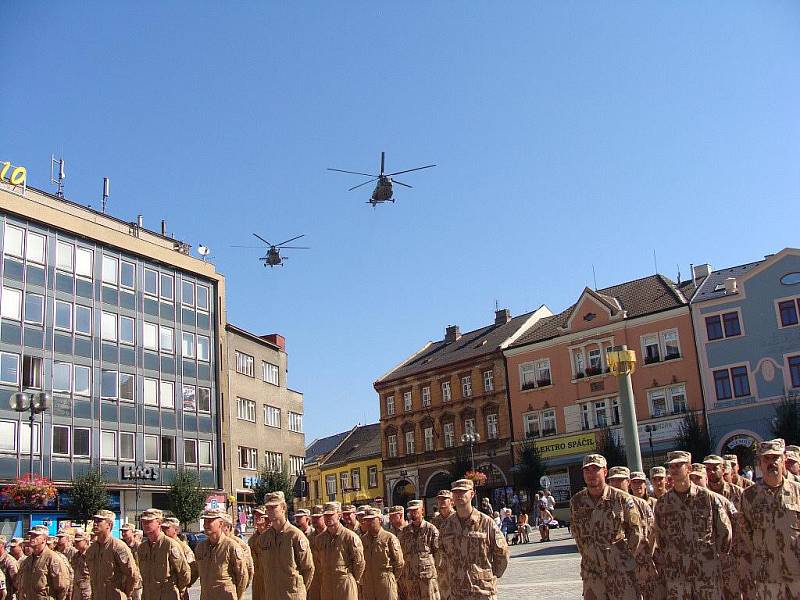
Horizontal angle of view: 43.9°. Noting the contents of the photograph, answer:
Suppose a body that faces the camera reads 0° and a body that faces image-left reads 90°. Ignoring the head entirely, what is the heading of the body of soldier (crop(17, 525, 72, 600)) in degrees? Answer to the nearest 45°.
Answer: approximately 45°

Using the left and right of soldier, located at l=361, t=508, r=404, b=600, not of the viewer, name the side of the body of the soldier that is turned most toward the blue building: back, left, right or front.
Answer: back

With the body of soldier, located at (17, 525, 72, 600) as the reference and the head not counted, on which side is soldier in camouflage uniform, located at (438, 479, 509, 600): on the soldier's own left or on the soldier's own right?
on the soldier's own left

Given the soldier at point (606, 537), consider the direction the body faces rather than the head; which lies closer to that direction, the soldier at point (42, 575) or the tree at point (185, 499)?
the soldier

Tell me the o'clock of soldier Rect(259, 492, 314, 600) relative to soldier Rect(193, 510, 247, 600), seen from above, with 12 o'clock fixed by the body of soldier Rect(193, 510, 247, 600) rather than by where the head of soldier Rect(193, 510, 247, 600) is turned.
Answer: soldier Rect(259, 492, 314, 600) is roughly at 9 o'clock from soldier Rect(193, 510, 247, 600).

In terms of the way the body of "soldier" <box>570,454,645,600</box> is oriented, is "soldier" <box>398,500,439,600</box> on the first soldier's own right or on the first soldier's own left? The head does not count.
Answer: on the first soldier's own right

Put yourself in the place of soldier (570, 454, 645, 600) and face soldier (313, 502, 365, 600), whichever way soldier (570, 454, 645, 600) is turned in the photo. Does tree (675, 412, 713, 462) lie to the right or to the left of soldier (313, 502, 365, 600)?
right

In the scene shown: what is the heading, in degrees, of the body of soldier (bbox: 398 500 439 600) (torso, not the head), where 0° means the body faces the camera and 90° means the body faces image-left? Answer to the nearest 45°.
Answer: approximately 45°
